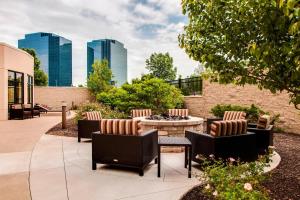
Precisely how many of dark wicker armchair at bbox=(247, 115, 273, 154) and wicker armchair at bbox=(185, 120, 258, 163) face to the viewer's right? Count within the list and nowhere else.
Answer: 0

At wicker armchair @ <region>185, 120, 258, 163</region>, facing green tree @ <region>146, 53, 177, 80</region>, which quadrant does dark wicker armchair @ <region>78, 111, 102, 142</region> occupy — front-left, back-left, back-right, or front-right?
front-left

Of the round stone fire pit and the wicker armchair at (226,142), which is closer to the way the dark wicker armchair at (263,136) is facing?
the round stone fire pit

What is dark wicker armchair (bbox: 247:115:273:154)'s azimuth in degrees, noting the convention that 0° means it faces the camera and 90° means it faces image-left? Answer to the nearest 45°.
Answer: approximately 90°

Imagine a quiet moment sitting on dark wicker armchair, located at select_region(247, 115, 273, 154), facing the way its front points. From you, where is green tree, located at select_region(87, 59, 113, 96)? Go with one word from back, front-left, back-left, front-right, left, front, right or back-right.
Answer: front-right

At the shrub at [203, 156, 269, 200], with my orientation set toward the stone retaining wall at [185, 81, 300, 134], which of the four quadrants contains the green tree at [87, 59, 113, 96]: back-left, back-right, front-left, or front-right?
front-left

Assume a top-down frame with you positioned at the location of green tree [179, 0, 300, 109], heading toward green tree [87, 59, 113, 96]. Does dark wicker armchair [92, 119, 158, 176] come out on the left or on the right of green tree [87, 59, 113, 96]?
left

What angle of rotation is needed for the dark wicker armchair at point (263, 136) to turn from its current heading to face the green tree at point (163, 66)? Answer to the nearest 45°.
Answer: approximately 45° to its right

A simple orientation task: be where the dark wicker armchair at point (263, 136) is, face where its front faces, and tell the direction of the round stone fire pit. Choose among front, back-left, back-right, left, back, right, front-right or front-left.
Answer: front

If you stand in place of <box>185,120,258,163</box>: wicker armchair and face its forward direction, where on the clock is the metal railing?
The metal railing is roughly at 1 o'clock from the wicker armchair.

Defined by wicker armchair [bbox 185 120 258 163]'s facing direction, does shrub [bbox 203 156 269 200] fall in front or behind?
behind

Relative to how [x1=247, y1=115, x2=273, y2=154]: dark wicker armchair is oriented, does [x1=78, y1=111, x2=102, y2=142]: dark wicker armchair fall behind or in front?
in front

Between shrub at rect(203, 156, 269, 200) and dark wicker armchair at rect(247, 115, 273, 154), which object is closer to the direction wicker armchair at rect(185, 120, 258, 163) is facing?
the dark wicker armchair

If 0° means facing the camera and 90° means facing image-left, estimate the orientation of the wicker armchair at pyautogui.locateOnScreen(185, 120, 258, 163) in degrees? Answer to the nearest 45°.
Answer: approximately 135°

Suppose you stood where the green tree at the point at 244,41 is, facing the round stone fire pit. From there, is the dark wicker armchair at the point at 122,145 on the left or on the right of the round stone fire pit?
left

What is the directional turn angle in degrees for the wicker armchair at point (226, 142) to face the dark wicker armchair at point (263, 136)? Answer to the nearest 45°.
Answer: approximately 90° to its right
